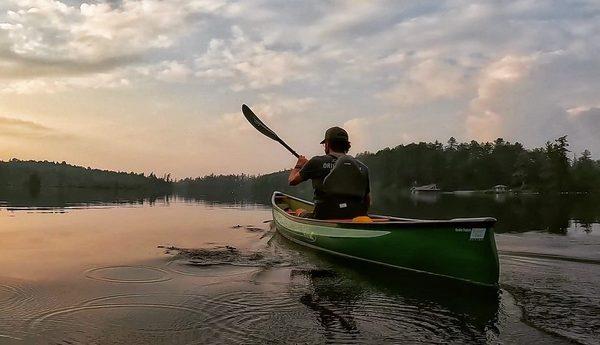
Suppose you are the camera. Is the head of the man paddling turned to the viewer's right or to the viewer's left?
to the viewer's left

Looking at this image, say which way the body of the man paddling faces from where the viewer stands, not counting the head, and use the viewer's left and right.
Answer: facing away from the viewer and to the left of the viewer
